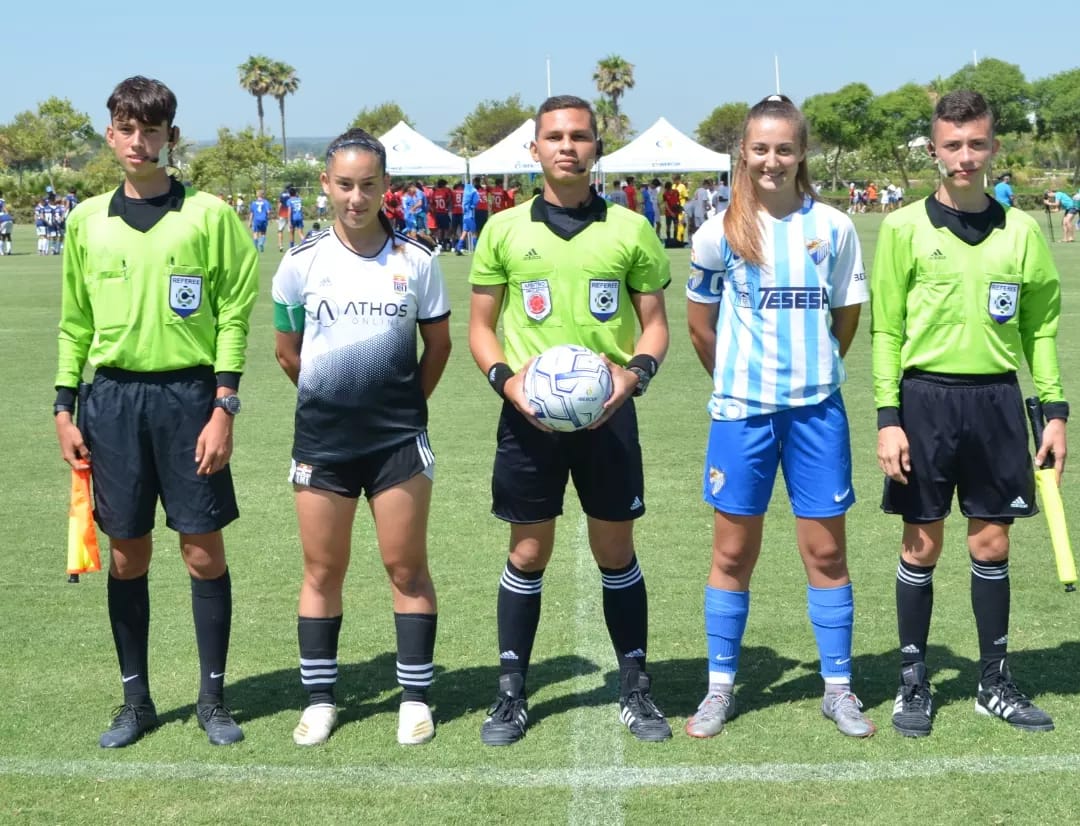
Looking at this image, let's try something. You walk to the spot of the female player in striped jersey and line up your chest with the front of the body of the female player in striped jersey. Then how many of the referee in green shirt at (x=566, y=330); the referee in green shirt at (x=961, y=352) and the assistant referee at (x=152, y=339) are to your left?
1

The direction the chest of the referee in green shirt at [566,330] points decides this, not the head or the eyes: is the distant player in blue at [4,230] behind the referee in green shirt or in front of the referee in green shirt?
behind

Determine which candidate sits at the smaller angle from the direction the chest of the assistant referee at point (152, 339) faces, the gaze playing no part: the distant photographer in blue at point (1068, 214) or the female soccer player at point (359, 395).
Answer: the female soccer player

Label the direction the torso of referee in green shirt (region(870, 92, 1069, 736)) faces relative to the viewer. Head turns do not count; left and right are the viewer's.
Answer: facing the viewer

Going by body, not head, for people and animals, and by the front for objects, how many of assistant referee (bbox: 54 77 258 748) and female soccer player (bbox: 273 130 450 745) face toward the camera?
2

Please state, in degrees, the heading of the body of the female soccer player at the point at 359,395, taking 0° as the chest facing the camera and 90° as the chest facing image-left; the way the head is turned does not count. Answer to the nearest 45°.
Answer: approximately 0°

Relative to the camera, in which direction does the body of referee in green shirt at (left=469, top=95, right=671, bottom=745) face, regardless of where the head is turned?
toward the camera

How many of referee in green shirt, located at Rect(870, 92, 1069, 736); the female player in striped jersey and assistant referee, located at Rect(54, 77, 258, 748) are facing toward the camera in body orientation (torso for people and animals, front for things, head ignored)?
3

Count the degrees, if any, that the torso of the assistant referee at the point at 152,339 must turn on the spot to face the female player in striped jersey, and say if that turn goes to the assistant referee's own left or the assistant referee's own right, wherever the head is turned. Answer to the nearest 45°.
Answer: approximately 90° to the assistant referee's own left

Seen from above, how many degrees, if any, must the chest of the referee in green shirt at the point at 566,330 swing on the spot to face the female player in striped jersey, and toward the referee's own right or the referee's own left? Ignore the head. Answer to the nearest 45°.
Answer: approximately 90° to the referee's own left

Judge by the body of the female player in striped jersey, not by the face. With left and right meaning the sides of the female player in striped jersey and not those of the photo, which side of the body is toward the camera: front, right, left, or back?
front

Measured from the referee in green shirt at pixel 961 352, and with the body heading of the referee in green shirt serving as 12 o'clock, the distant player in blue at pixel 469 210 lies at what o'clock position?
The distant player in blue is roughly at 5 o'clock from the referee in green shirt.

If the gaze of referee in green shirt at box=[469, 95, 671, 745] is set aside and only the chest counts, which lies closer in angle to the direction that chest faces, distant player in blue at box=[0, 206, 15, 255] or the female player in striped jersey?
the female player in striped jersey

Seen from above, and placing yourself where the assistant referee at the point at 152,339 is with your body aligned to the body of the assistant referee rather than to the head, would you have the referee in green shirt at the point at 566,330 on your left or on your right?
on your left
